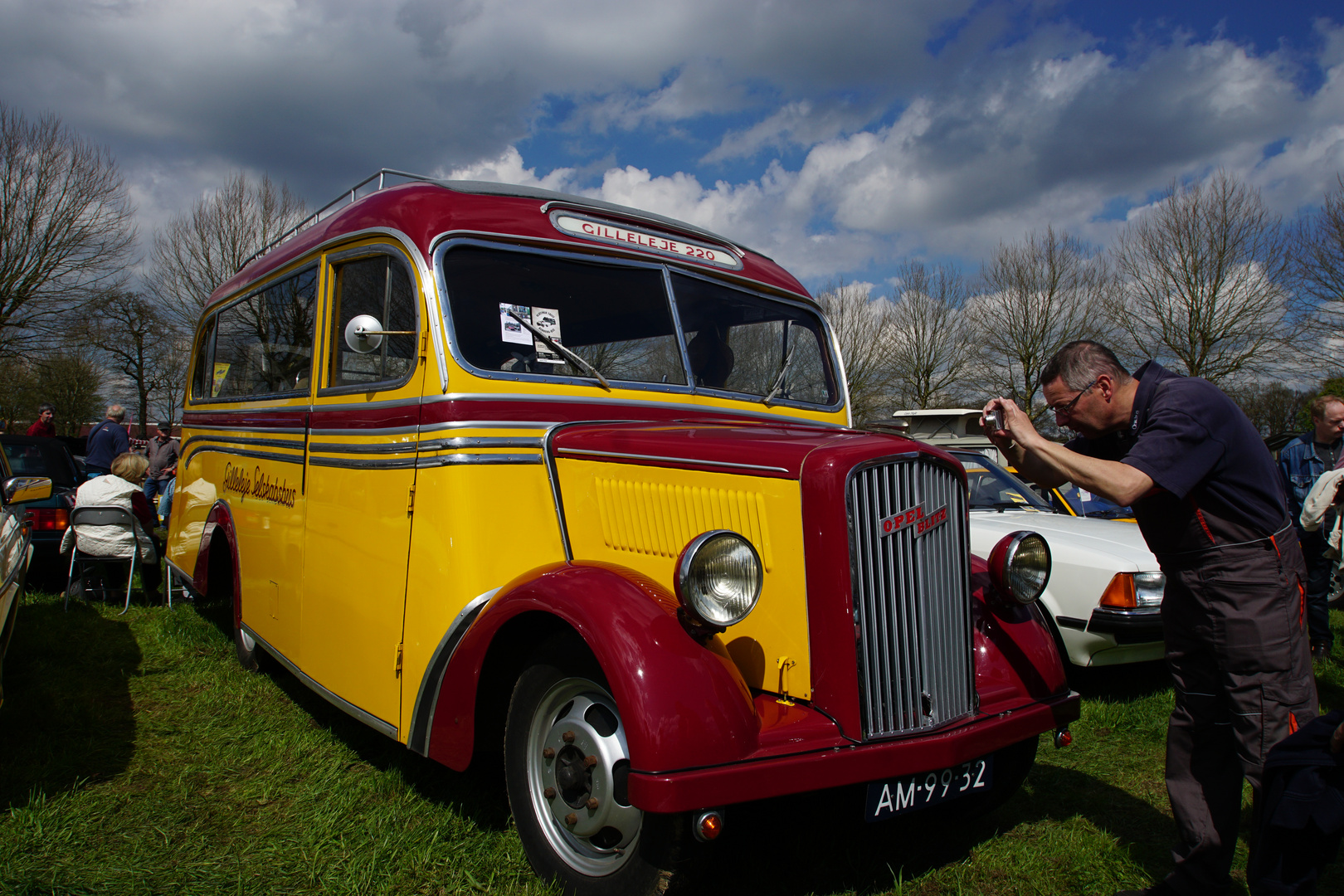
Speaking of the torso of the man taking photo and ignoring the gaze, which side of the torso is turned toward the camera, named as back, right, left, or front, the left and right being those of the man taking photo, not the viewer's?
left

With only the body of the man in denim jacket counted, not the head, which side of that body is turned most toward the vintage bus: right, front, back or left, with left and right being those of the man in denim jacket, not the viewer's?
right

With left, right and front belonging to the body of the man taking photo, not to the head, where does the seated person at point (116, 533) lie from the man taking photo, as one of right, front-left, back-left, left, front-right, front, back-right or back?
front

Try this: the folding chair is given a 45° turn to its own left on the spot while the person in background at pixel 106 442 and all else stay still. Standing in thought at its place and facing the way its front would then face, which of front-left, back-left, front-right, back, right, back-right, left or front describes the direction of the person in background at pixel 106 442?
front-right

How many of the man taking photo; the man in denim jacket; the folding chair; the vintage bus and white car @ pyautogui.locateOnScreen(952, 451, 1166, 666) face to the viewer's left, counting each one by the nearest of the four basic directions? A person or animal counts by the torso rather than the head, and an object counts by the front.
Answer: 1

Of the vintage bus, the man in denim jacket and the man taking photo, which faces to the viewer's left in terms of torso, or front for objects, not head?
the man taking photo

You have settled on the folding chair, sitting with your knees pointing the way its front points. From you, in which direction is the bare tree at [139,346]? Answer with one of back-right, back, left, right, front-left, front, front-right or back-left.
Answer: front

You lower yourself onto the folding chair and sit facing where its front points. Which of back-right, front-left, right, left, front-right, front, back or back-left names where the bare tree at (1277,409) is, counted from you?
right

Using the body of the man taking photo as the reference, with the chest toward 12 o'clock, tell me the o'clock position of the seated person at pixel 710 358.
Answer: The seated person is roughly at 12 o'clock from the man taking photo.

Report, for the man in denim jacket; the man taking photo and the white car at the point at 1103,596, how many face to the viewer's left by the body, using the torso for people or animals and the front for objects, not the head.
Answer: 1

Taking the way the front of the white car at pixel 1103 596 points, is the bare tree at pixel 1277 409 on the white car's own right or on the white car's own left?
on the white car's own left

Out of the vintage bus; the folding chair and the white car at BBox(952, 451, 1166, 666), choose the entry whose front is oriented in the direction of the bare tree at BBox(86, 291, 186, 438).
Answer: the folding chair

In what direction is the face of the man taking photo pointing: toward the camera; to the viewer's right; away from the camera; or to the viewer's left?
to the viewer's left

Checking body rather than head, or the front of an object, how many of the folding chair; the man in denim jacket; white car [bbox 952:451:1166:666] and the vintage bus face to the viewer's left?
0

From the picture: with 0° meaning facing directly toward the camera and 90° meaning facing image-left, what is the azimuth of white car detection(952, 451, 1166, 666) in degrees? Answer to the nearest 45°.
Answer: approximately 315°

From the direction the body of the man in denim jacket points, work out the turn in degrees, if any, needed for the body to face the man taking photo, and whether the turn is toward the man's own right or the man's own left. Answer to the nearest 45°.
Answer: approximately 45° to the man's own right

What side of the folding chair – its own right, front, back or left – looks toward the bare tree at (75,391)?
front

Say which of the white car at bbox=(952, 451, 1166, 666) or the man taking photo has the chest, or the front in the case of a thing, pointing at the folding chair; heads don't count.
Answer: the man taking photo

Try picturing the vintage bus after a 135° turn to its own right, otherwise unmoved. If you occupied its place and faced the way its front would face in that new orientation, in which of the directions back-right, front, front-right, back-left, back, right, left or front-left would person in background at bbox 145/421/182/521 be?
front-right

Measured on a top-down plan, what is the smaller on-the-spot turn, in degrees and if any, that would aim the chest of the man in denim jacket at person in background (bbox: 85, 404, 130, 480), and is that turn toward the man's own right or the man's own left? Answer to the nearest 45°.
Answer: approximately 135° to the man's own right
